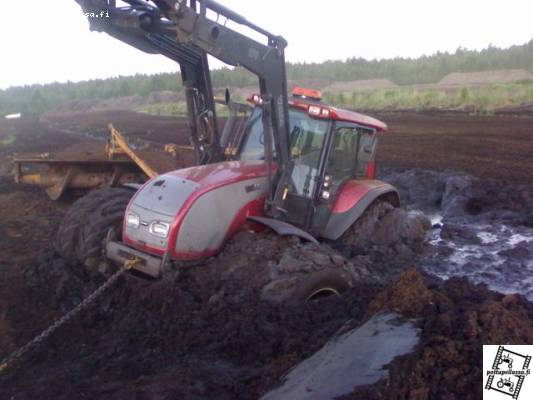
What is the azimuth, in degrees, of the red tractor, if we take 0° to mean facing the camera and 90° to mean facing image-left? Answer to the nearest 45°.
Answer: approximately 45°
